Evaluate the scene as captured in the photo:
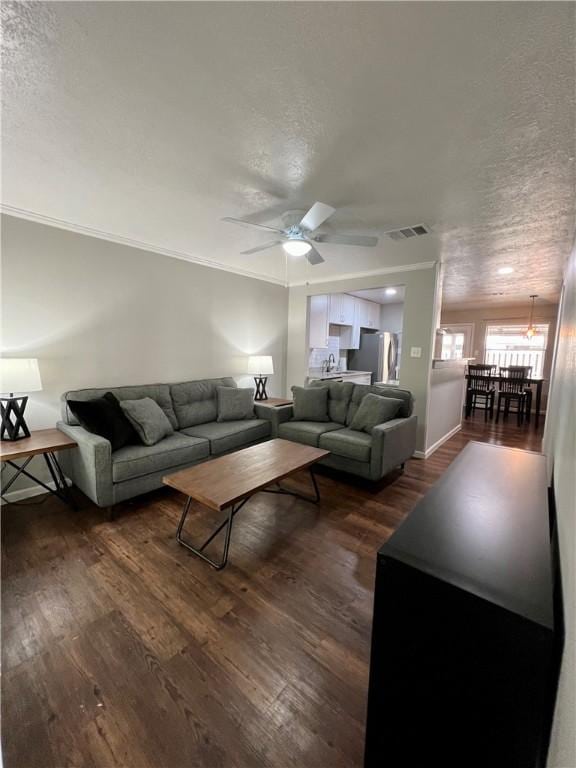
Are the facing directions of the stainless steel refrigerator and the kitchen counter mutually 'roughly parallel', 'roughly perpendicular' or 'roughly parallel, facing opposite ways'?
roughly parallel

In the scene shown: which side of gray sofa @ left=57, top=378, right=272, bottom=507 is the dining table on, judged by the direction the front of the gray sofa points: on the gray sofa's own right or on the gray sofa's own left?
on the gray sofa's own left

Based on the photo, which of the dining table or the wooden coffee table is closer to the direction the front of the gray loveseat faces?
the wooden coffee table

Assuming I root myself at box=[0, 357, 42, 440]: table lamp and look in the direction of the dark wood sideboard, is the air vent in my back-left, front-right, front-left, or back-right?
front-left

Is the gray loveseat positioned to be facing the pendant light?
no

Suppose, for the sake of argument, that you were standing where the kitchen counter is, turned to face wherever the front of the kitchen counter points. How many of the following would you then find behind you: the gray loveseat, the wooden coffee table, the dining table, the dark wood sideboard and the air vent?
0

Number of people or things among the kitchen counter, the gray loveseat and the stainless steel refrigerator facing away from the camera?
0

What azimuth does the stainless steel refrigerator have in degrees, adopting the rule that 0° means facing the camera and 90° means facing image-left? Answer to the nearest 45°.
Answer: approximately 315°

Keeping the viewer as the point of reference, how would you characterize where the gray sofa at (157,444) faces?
facing the viewer and to the right of the viewer

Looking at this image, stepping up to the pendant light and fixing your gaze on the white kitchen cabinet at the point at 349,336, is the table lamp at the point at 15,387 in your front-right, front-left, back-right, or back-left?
front-left

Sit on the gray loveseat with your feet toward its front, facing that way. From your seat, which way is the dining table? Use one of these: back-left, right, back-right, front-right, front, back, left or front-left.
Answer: back

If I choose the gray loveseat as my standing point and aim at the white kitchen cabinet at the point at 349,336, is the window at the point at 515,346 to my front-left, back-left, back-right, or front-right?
front-right

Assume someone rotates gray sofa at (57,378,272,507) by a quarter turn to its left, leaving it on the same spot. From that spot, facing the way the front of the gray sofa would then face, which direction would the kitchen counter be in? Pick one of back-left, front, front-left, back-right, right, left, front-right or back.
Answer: front

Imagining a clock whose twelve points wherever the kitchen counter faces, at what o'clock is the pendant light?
The pendant light is roughly at 10 o'clock from the kitchen counter.

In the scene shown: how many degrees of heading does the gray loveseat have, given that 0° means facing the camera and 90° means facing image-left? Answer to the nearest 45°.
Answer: approximately 45°

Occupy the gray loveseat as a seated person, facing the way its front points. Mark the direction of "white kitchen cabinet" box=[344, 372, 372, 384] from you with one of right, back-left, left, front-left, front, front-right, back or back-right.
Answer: back-right
